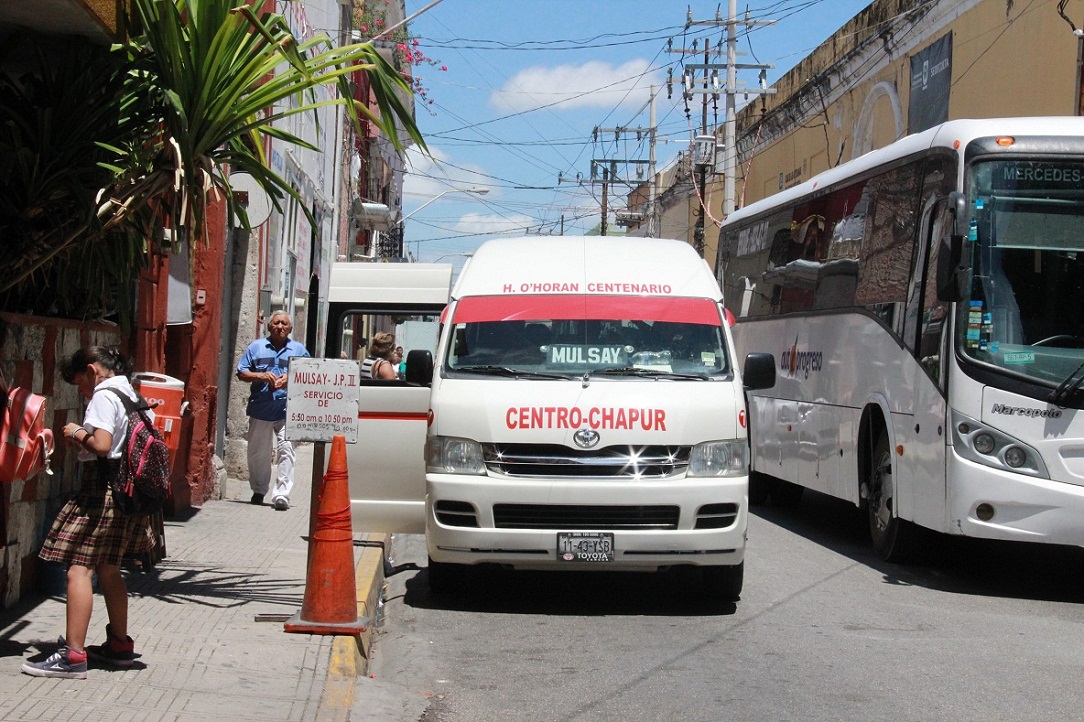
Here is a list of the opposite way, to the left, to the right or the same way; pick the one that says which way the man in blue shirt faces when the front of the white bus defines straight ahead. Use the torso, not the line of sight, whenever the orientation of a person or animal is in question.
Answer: the same way

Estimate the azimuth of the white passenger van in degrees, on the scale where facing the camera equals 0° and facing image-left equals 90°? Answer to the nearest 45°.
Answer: approximately 0°

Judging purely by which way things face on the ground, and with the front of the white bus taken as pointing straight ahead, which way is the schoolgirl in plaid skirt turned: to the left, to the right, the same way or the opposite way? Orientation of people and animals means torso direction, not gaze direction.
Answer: to the right

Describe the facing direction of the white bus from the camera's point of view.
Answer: facing the viewer and to the right of the viewer

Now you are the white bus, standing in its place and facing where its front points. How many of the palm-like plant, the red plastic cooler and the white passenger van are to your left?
0

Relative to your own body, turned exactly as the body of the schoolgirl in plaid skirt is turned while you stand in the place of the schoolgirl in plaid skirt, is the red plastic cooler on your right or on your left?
on your right

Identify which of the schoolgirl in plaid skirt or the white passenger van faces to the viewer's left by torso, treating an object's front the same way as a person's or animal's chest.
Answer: the schoolgirl in plaid skirt

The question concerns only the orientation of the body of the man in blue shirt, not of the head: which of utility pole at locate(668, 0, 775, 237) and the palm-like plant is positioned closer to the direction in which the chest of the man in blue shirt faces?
the palm-like plant

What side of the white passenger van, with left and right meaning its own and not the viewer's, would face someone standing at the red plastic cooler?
right

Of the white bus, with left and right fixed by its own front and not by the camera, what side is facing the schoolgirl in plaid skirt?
right

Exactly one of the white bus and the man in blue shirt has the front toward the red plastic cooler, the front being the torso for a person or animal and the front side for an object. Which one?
the man in blue shirt

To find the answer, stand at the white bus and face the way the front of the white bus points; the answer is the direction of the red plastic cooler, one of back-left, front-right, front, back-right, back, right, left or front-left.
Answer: right

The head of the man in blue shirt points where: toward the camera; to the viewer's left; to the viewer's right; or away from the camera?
toward the camera

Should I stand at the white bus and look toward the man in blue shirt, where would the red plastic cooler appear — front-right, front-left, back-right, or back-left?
front-left

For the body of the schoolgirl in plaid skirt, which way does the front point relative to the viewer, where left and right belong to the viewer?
facing to the left of the viewer

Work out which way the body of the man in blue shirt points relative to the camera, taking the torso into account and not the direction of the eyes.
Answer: toward the camera

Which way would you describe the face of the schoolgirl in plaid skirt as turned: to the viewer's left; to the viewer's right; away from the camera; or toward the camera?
to the viewer's left
